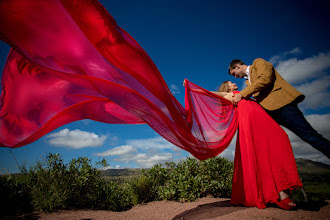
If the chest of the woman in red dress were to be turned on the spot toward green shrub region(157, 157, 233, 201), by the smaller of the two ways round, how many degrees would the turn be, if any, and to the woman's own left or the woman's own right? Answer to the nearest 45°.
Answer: approximately 135° to the woman's own left

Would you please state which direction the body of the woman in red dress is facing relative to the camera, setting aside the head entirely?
to the viewer's right

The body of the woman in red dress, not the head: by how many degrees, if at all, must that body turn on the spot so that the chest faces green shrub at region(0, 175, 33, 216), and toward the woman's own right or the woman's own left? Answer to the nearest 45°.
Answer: approximately 180°
